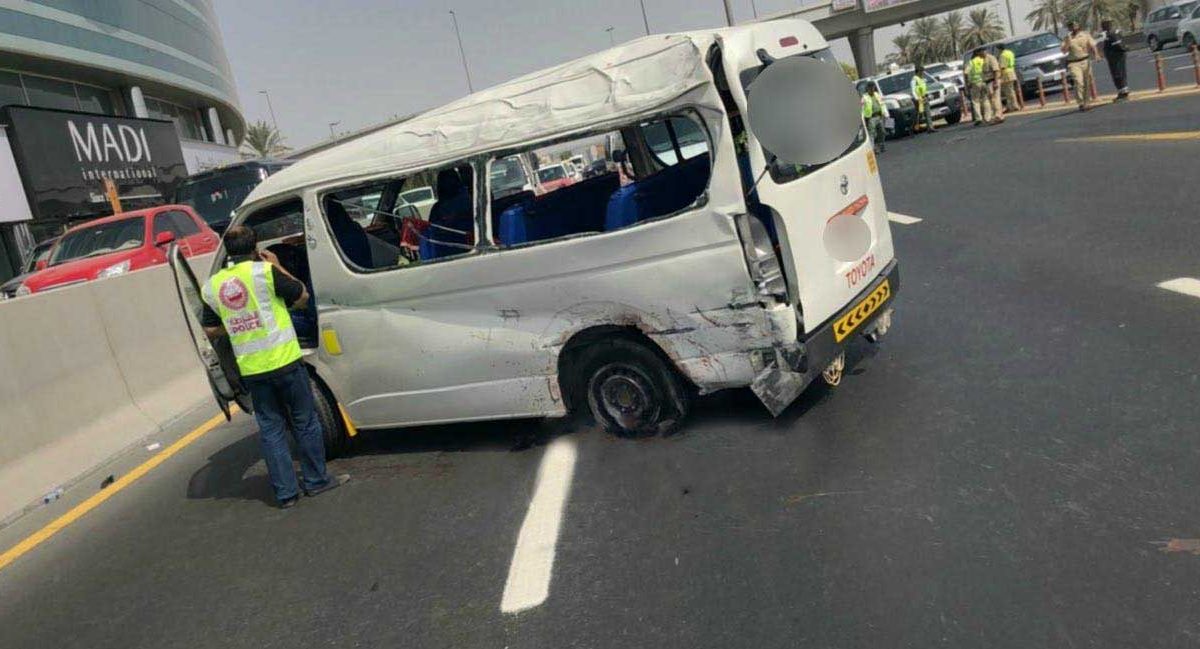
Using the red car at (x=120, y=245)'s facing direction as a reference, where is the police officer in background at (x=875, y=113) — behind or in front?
behind

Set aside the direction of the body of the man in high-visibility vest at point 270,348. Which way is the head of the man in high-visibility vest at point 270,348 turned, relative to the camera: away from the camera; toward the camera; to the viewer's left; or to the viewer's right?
away from the camera

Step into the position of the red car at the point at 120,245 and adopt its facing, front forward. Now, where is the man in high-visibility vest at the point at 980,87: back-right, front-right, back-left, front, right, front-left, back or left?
back-left

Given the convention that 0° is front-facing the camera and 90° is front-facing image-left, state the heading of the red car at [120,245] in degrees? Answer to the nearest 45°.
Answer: approximately 45°

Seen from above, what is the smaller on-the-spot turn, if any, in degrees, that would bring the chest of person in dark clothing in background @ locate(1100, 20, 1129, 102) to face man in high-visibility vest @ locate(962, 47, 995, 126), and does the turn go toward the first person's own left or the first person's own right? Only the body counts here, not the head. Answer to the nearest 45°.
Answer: approximately 45° to the first person's own right

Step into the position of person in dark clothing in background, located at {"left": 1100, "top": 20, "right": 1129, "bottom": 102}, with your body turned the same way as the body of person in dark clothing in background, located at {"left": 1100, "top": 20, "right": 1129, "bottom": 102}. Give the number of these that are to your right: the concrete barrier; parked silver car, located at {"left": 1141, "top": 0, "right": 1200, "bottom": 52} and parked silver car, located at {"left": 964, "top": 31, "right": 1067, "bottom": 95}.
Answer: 2
